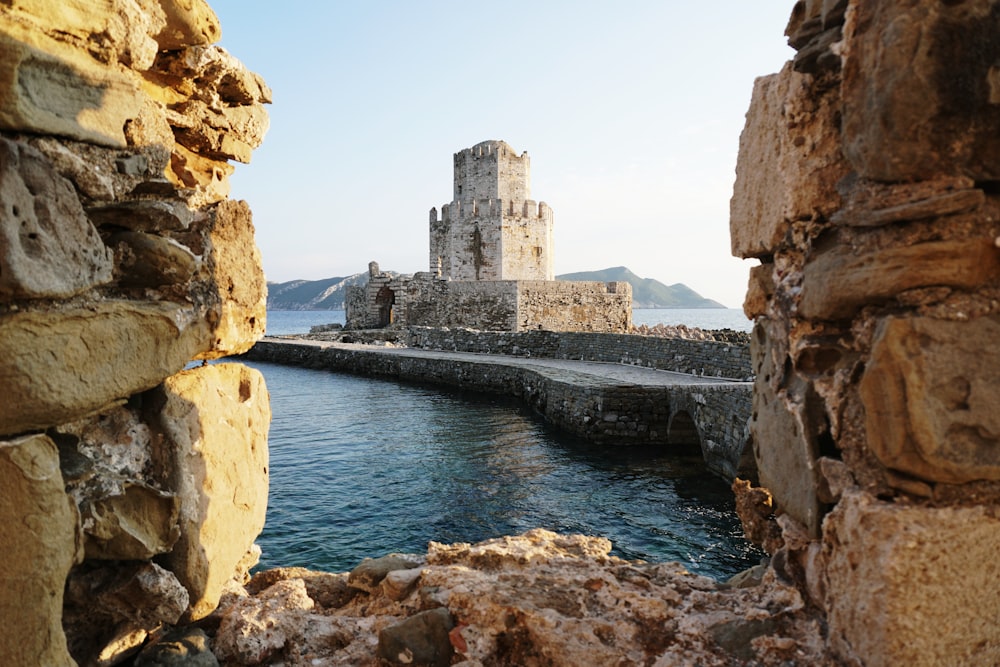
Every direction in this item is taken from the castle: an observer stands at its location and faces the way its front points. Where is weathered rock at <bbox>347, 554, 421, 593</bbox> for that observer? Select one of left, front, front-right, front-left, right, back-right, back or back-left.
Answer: front-left

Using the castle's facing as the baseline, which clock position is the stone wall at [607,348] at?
The stone wall is roughly at 10 o'clock from the castle.

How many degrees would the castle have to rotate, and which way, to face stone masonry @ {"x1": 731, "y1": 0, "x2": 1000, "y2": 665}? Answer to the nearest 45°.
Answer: approximately 45° to its left

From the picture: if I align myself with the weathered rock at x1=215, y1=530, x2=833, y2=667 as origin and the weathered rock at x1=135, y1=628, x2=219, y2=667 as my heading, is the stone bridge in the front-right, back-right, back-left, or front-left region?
back-right

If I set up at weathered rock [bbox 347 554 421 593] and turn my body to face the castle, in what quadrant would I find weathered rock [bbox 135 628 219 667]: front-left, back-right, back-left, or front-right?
back-left

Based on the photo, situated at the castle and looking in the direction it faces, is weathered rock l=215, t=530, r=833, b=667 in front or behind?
in front

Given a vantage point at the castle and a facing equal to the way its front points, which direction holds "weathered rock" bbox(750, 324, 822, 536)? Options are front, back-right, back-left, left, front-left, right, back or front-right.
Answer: front-left

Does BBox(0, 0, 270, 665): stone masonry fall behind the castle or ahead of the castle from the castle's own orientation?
ahead

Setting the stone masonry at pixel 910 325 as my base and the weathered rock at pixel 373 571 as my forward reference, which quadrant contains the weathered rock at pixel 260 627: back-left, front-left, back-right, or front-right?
front-left

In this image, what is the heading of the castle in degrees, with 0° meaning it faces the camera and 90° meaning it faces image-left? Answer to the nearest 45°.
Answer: approximately 45°

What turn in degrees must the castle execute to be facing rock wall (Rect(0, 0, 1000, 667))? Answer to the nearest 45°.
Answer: approximately 45° to its left
